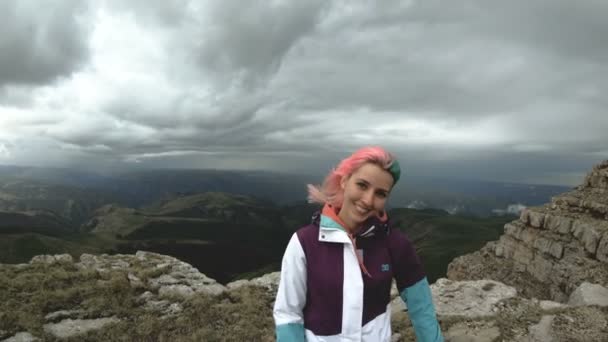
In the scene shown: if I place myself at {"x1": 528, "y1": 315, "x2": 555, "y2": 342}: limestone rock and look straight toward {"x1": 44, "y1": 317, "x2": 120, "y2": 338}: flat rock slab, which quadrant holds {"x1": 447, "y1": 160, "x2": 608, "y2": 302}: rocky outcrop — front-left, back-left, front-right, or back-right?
back-right

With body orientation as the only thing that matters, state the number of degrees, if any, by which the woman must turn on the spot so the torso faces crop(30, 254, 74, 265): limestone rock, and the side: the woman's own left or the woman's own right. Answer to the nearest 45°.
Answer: approximately 135° to the woman's own right

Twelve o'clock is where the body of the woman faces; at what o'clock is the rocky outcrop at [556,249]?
The rocky outcrop is roughly at 7 o'clock from the woman.

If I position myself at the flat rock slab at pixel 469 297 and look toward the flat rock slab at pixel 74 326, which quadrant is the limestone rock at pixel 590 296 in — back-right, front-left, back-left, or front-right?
back-left

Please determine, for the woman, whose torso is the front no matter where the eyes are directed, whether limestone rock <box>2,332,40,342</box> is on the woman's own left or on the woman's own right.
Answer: on the woman's own right

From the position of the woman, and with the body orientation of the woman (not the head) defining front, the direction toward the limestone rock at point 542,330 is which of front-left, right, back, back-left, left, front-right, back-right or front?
back-left

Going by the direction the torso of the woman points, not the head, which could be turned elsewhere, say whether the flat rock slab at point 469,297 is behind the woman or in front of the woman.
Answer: behind

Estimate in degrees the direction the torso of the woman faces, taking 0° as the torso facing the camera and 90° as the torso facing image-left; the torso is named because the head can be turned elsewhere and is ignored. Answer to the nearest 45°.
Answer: approximately 0°

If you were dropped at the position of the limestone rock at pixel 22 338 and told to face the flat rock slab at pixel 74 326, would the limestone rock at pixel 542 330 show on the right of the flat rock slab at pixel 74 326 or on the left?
right
